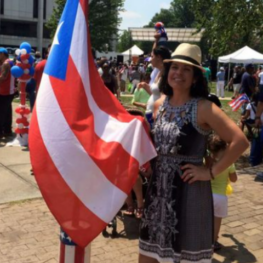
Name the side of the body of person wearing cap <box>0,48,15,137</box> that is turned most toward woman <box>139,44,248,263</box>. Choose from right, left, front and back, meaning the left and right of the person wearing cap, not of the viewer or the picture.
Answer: left

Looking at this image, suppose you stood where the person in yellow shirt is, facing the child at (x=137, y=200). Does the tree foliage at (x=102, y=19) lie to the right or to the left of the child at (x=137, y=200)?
right

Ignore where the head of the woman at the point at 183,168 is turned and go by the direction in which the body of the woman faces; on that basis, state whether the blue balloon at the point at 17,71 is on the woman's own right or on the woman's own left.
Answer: on the woman's own right

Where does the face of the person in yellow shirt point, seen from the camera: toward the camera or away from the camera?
away from the camera

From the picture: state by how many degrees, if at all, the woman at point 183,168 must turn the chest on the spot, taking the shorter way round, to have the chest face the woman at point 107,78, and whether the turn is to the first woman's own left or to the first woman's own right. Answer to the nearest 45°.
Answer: approximately 135° to the first woman's own right
